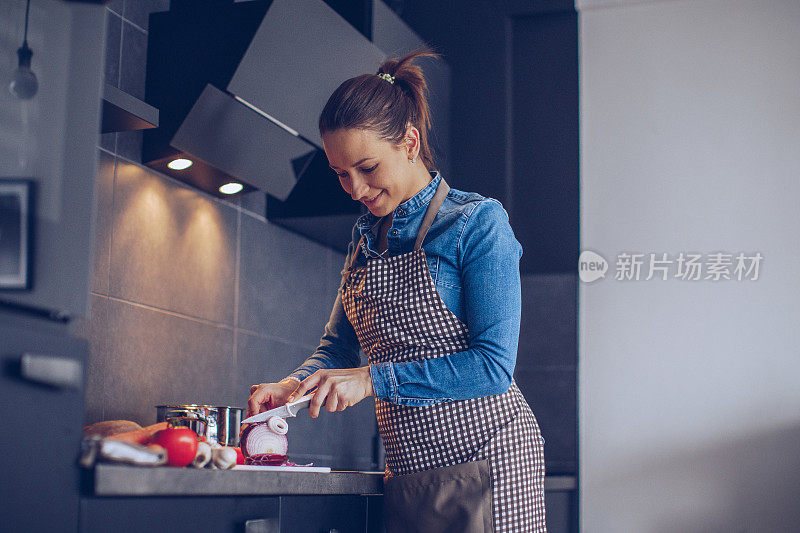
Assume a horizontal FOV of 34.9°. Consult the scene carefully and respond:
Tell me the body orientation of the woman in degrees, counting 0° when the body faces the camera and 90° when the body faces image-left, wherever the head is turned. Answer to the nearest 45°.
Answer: approximately 45°

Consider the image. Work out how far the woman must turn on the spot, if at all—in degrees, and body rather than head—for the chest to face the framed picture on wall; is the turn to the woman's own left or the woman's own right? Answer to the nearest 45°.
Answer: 0° — they already face it

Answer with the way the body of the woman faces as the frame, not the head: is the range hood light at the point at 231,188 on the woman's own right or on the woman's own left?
on the woman's own right
